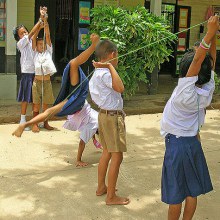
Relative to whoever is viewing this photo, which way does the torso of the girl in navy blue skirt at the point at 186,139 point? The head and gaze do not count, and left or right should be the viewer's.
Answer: facing away from the viewer and to the left of the viewer

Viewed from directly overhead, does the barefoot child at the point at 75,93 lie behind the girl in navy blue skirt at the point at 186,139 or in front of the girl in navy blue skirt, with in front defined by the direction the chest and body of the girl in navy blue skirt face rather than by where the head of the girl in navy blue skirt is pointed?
in front

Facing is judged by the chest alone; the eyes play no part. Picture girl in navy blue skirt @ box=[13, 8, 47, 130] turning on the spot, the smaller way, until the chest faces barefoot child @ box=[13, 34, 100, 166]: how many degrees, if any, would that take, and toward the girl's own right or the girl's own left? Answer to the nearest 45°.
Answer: approximately 45° to the girl's own right

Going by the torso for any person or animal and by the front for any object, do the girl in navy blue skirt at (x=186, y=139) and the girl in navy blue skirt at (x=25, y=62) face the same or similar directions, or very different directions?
very different directions

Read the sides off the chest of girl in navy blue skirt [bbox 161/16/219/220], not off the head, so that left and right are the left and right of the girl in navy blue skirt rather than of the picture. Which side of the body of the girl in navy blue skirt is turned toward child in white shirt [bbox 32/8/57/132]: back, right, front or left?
front

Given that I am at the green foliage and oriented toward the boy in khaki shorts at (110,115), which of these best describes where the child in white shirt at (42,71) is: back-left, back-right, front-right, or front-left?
front-right

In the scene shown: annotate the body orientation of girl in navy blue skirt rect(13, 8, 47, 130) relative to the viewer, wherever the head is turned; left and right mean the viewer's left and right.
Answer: facing the viewer and to the right of the viewer

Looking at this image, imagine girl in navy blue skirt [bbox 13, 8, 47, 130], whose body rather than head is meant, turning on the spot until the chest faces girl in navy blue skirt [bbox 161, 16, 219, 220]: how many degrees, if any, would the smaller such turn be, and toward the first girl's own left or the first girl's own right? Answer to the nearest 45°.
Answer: approximately 45° to the first girl's own right

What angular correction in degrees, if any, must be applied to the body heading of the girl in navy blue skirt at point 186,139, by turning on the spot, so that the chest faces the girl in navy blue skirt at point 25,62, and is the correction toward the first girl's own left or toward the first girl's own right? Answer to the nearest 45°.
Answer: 0° — they already face them
